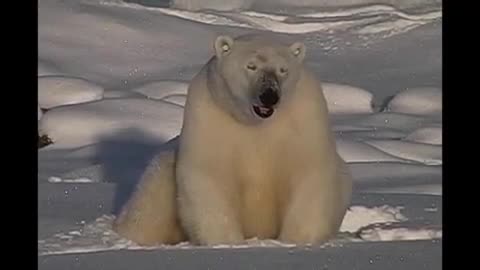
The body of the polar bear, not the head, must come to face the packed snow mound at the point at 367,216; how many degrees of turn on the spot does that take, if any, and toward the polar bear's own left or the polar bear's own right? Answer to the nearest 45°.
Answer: approximately 135° to the polar bear's own left

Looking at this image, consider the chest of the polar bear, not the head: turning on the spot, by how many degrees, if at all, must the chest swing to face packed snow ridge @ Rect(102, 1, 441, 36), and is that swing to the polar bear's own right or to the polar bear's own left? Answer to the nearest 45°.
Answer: approximately 180°

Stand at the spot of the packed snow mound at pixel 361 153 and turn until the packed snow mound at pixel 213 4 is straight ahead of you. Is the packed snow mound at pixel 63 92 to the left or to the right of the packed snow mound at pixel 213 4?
left

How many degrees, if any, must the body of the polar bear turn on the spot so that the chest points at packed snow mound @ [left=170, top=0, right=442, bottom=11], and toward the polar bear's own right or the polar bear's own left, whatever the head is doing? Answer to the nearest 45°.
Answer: approximately 180°

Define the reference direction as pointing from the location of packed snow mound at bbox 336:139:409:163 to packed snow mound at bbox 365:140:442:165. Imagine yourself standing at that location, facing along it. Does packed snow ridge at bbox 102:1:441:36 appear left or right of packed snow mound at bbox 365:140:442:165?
left

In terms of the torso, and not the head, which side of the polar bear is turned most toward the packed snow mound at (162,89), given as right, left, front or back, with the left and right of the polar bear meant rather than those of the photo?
back

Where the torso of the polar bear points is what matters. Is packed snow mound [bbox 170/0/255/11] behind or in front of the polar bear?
behind

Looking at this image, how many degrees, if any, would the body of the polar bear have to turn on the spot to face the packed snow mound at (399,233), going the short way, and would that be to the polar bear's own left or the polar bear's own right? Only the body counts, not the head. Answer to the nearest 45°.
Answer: approximately 90° to the polar bear's own left

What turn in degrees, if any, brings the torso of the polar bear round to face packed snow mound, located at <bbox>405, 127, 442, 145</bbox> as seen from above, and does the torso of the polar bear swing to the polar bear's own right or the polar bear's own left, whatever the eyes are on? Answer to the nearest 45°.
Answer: approximately 180°

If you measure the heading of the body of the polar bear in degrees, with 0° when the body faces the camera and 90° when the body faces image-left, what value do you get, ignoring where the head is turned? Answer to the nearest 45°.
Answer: approximately 0°
